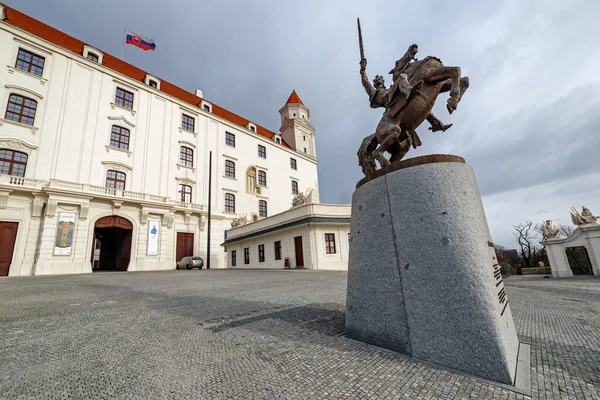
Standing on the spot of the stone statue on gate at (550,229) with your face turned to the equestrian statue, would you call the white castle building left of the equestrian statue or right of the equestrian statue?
right

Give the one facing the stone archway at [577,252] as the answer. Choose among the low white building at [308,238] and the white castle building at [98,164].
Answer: the white castle building

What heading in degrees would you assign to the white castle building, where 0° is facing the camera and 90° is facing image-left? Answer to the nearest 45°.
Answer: approximately 315°

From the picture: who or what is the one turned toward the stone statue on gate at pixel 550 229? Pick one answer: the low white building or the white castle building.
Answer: the white castle building

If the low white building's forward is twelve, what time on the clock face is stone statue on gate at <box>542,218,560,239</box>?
The stone statue on gate is roughly at 8 o'clock from the low white building.

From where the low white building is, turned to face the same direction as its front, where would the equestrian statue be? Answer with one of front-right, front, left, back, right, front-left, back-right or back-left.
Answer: front-left

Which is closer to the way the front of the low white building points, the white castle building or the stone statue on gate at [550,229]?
the white castle building

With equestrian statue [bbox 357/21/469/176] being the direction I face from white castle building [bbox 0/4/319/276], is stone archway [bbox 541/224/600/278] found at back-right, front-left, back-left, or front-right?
front-left

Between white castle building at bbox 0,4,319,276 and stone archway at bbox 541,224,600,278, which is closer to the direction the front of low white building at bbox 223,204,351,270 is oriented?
the white castle building

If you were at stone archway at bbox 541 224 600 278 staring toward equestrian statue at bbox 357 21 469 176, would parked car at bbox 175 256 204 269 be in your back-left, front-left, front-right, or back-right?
front-right

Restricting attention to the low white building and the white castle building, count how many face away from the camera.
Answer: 0
